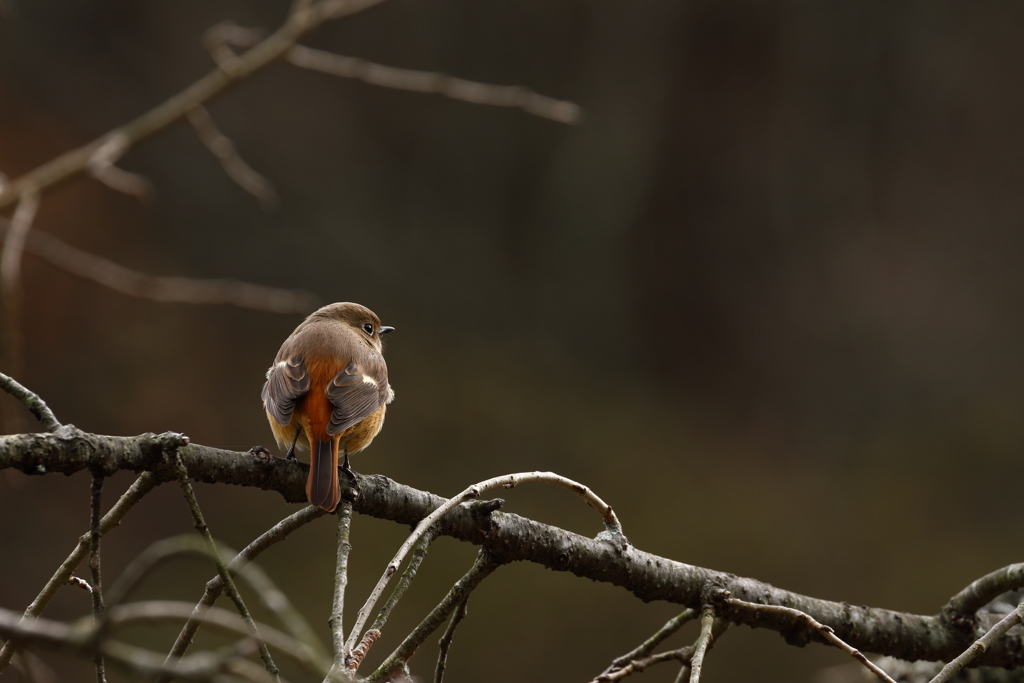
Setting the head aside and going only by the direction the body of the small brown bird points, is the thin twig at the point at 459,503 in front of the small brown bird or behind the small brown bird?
behind

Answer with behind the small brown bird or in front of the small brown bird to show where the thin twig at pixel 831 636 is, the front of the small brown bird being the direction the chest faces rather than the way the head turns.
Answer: behind

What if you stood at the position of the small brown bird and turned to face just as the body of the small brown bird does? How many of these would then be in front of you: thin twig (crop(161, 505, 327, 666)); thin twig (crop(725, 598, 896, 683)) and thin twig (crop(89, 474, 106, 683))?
0

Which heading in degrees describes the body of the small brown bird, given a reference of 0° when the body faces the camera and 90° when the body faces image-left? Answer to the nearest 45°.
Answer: approximately 180°

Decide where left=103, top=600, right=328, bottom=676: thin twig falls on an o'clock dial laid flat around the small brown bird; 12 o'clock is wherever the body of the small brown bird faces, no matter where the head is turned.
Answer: The thin twig is roughly at 6 o'clock from the small brown bird.

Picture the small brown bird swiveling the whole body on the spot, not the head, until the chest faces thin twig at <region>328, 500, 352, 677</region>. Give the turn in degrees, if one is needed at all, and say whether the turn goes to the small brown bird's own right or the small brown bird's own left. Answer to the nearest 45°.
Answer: approximately 180°

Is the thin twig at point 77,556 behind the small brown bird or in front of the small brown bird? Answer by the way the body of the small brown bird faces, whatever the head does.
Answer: behind
